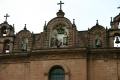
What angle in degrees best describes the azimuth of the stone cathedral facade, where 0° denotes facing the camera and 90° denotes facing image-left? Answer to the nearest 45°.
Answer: approximately 0°
